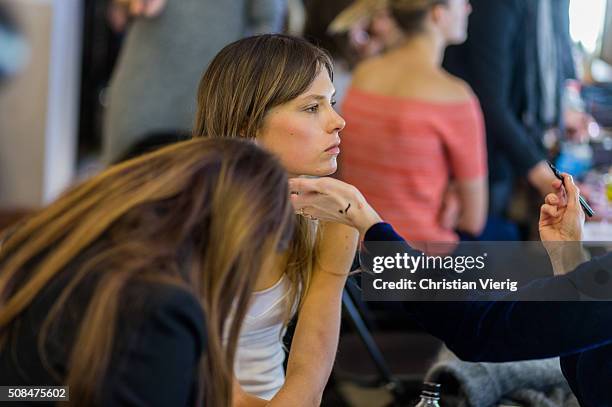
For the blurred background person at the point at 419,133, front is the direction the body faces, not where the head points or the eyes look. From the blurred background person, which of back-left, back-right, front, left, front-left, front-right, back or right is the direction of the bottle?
back-right

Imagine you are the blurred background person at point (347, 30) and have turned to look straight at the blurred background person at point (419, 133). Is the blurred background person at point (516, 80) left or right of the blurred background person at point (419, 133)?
left

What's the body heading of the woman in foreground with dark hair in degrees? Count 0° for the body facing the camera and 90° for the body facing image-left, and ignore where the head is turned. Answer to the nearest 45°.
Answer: approximately 270°

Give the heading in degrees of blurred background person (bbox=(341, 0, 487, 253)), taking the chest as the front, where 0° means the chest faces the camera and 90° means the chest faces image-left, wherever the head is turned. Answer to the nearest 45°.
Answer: approximately 225°

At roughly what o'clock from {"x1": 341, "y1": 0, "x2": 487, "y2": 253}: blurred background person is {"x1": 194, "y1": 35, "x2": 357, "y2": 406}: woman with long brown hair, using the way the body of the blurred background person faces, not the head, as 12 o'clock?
The woman with long brown hair is roughly at 5 o'clock from the blurred background person.

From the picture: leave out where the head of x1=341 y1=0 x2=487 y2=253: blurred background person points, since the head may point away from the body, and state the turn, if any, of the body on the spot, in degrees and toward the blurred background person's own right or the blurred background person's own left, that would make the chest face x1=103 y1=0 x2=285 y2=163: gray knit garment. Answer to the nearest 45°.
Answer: approximately 135° to the blurred background person's own left

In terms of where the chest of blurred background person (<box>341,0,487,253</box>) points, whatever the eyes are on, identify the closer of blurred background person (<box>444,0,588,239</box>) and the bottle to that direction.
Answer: the blurred background person

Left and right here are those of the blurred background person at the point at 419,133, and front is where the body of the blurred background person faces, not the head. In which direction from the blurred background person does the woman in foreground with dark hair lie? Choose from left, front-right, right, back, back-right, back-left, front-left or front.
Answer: back-right

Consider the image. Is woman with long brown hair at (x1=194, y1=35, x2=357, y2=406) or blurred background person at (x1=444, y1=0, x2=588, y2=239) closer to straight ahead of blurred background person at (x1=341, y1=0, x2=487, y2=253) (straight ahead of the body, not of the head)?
the blurred background person
